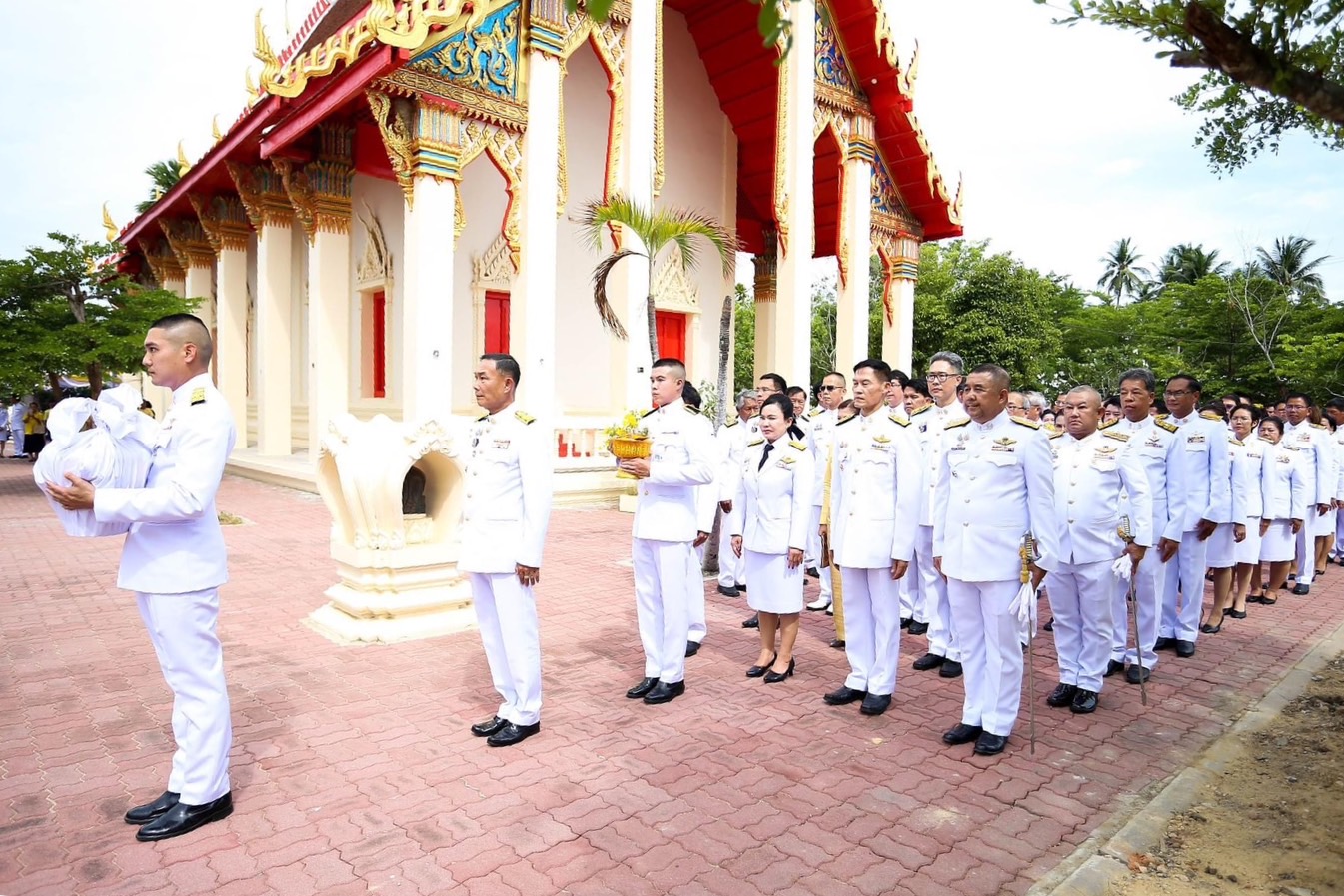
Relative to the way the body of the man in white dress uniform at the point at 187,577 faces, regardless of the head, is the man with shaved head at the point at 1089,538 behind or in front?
behind

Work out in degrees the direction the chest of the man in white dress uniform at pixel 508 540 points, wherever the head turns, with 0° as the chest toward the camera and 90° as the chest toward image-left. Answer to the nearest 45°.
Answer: approximately 45°

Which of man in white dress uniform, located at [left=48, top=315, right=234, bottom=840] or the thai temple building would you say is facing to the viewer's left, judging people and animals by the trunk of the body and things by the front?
the man in white dress uniform

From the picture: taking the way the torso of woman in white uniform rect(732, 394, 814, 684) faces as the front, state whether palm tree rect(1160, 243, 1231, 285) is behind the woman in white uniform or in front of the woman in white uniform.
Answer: behind

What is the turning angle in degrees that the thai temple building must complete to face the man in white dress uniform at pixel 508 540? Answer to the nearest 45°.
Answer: approximately 45° to its right

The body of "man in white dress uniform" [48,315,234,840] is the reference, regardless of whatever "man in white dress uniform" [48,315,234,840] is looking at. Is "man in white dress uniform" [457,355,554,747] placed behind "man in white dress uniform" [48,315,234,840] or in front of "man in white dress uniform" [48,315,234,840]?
behind

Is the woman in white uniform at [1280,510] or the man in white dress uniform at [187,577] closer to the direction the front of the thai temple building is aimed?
the woman in white uniform

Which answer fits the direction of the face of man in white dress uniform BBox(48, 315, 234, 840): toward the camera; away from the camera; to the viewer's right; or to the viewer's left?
to the viewer's left

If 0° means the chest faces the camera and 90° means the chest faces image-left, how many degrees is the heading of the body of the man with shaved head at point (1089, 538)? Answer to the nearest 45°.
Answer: approximately 45°

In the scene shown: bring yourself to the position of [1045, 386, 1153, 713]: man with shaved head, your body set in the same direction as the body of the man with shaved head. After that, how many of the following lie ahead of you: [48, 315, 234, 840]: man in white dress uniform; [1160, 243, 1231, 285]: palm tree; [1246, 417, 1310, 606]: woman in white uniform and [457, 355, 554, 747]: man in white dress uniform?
2

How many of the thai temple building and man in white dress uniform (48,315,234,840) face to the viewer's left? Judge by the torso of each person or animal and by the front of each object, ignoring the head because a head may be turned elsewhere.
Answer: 1

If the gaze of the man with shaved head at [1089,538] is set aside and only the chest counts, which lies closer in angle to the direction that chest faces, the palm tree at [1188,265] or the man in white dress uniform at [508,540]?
the man in white dress uniform

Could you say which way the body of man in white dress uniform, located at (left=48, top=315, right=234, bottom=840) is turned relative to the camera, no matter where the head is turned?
to the viewer's left
